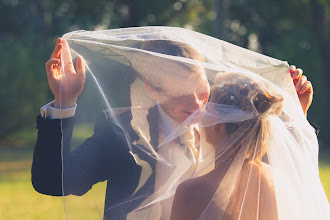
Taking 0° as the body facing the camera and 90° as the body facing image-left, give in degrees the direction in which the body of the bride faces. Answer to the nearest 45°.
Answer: approximately 135°

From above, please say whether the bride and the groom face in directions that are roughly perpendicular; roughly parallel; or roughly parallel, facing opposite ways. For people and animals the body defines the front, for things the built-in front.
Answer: roughly parallel, facing opposite ways

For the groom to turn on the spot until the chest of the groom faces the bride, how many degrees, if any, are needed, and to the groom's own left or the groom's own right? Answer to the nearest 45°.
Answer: approximately 45° to the groom's own left

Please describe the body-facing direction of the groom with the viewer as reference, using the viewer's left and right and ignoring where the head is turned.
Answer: facing the viewer and to the right of the viewer

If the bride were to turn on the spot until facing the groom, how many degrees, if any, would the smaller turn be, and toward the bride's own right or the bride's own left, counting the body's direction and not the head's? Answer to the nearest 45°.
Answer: approximately 45° to the bride's own left
